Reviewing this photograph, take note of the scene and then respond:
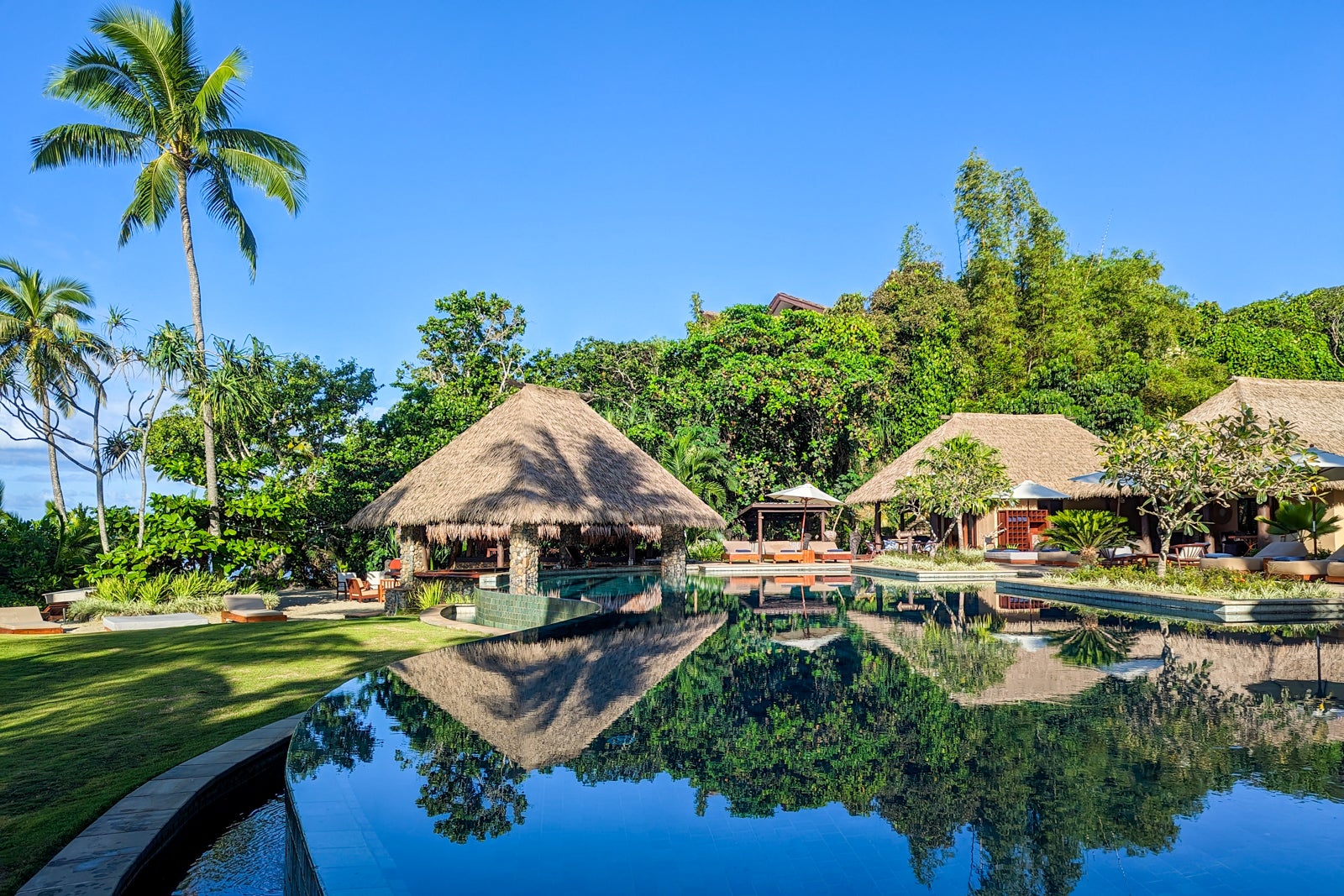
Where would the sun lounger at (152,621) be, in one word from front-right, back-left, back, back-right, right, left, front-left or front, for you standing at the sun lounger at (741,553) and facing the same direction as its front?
front-right

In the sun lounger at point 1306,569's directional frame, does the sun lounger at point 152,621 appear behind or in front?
in front

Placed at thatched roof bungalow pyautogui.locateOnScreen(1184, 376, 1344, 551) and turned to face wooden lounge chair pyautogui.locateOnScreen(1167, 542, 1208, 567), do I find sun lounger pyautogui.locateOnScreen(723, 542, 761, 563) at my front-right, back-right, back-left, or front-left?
front-right

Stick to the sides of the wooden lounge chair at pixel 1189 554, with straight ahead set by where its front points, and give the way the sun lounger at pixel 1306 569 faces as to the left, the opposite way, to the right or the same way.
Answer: the same way

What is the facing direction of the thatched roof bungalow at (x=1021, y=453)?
toward the camera

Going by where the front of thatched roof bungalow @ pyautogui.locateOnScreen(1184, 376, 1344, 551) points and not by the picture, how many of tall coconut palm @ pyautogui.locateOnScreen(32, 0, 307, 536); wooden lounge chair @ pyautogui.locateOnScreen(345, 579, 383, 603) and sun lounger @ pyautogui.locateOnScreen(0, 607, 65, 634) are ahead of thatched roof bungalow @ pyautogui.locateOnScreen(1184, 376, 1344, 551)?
3

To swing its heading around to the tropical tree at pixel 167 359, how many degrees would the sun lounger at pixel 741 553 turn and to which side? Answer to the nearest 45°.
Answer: approximately 45° to its right

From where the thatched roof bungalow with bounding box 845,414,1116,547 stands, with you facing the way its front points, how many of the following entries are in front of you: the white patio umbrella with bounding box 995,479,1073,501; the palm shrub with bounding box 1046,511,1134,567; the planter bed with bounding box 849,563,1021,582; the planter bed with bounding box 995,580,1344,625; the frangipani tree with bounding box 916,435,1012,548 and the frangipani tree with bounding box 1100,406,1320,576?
6

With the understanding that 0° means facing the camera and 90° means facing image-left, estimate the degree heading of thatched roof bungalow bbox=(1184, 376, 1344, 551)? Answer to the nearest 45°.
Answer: approximately 45°

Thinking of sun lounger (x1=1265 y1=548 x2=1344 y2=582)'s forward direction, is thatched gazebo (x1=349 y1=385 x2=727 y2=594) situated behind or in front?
in front

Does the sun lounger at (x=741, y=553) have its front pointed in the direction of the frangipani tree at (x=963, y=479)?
no

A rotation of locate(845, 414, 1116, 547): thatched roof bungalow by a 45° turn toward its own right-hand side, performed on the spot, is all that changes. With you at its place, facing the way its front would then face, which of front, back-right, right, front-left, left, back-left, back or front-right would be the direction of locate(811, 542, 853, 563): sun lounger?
front
